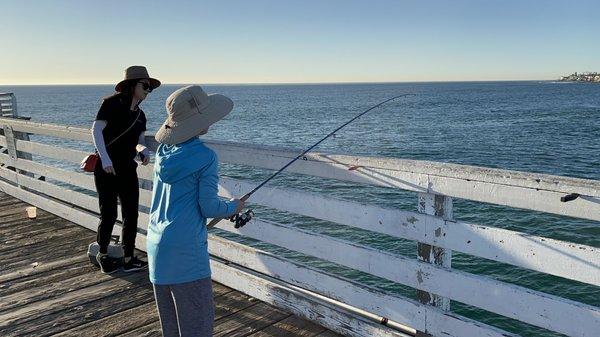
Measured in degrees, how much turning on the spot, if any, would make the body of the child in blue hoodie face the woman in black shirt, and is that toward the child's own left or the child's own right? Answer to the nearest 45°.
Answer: approximately 45° to the child's own left

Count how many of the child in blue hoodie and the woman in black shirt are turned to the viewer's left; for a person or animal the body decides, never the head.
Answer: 0

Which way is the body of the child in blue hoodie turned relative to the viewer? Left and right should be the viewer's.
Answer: facing away from the viewer and to the right of the viewer

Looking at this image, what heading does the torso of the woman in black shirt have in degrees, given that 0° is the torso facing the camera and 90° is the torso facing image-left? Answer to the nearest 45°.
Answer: approximately 315°
